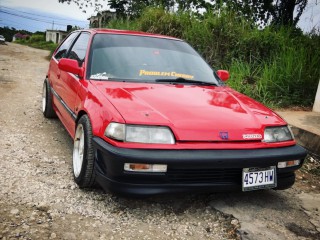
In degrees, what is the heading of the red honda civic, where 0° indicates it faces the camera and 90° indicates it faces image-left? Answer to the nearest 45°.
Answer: approximately 315°
